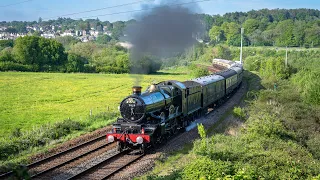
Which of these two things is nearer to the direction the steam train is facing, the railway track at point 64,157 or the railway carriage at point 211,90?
the railway track

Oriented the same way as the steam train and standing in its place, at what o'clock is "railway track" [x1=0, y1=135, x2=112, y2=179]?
The railway track is roughly at 1 o'clock from the steam train.

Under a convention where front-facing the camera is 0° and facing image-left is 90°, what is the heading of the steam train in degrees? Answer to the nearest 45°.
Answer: approximately 45°

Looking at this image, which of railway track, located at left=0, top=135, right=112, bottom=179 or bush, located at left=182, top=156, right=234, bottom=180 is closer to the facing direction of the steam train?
the railway track

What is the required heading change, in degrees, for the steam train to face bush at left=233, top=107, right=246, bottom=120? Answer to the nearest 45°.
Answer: approximately 180°

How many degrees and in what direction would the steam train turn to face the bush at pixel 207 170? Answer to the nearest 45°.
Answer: approximately 45° to its left
